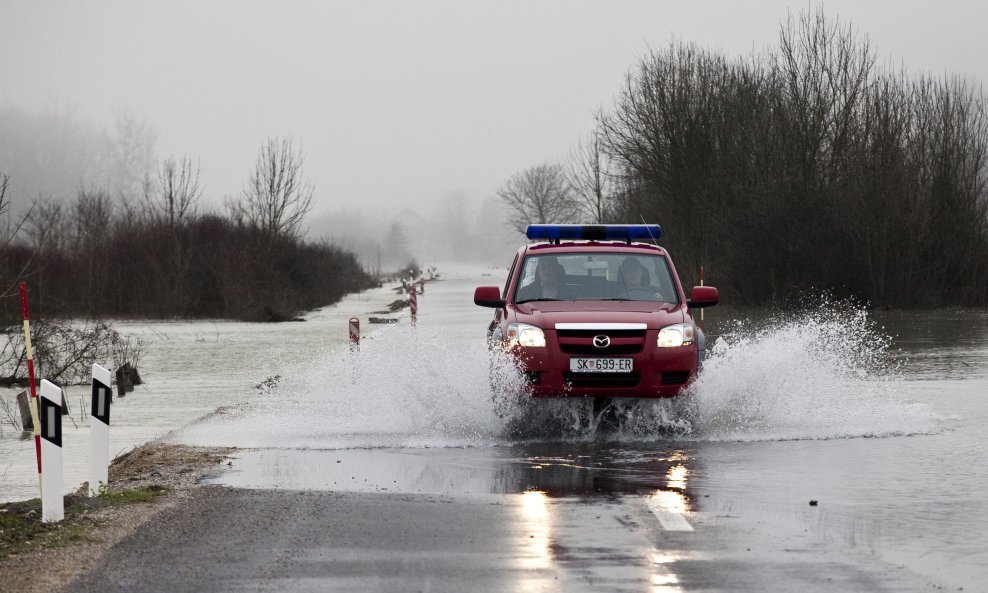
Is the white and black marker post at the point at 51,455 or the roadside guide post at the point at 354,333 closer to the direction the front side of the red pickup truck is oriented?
the white and black marker post

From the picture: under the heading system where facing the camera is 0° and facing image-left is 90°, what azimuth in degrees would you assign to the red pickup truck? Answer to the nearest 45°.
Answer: approximately 0°

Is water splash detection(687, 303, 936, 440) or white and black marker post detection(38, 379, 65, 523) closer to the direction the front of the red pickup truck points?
the white and black marker post

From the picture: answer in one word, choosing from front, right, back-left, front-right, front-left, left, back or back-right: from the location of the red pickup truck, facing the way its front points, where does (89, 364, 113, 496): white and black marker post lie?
front-right

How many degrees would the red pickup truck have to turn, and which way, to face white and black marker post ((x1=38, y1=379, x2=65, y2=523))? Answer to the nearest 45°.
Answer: approximately 45° to its right

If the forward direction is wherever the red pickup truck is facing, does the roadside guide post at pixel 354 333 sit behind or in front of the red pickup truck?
behind
